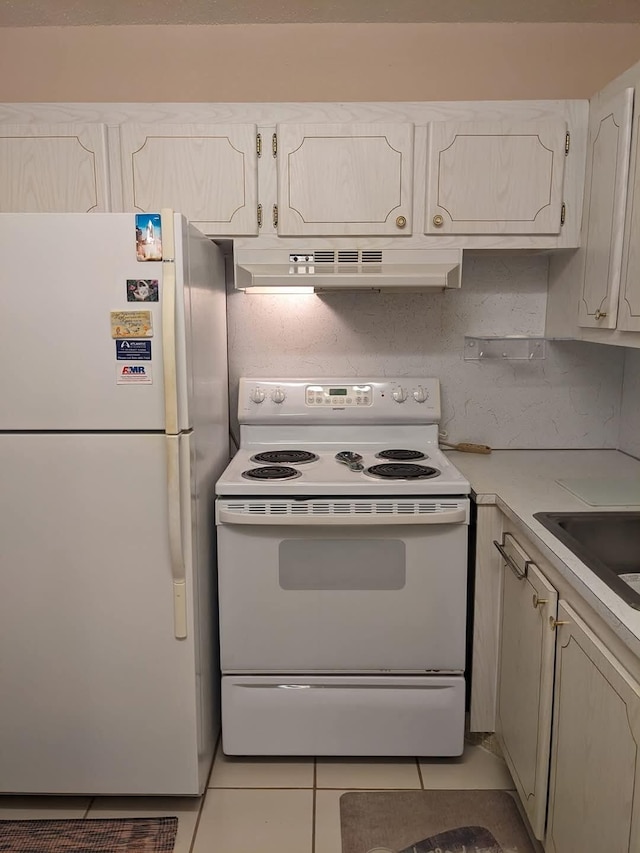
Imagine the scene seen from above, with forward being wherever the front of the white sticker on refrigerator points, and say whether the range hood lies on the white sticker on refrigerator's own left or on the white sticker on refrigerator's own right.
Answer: on the white sticker on refrigerator's own left

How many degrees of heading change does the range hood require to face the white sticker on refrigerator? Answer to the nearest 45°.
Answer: approximately 45° to its right

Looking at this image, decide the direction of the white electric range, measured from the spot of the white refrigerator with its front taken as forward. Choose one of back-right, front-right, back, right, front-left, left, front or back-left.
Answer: left

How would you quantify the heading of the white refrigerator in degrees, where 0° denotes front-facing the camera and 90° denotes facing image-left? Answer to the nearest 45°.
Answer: approximately 0°

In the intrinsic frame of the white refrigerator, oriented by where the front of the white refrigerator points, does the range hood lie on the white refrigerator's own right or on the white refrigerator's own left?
on the white refrigerator's own left

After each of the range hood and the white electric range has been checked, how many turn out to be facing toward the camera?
2

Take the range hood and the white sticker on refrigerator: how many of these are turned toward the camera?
2

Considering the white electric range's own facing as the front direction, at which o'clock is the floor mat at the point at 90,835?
The floor mat is roughly at 2 o'clock from the white electric range.

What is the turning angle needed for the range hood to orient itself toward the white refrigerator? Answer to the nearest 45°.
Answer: approximately 45° to its right
